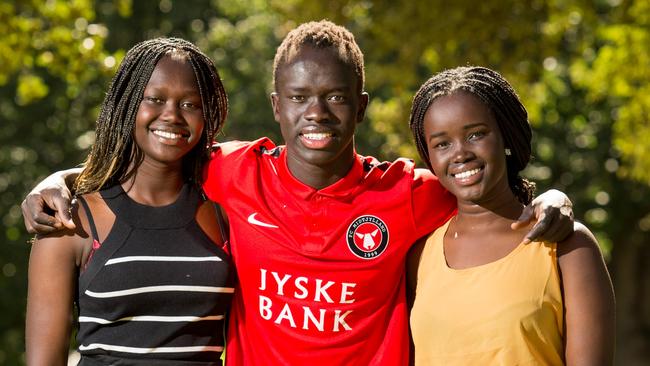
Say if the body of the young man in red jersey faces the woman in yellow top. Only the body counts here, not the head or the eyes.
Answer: no

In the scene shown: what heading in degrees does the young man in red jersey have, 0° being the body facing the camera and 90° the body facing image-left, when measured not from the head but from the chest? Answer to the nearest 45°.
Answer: approximately 0°

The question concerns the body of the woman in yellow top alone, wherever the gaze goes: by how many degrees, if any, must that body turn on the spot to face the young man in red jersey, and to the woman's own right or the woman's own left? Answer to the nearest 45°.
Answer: approximately 45° to the woman's own right

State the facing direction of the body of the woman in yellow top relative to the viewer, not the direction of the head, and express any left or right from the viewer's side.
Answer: facing the viewer and to the left of the viewer

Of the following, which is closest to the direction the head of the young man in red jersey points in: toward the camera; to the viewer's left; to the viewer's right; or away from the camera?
toward the camera

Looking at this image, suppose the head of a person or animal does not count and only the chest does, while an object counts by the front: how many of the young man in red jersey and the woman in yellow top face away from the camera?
0
